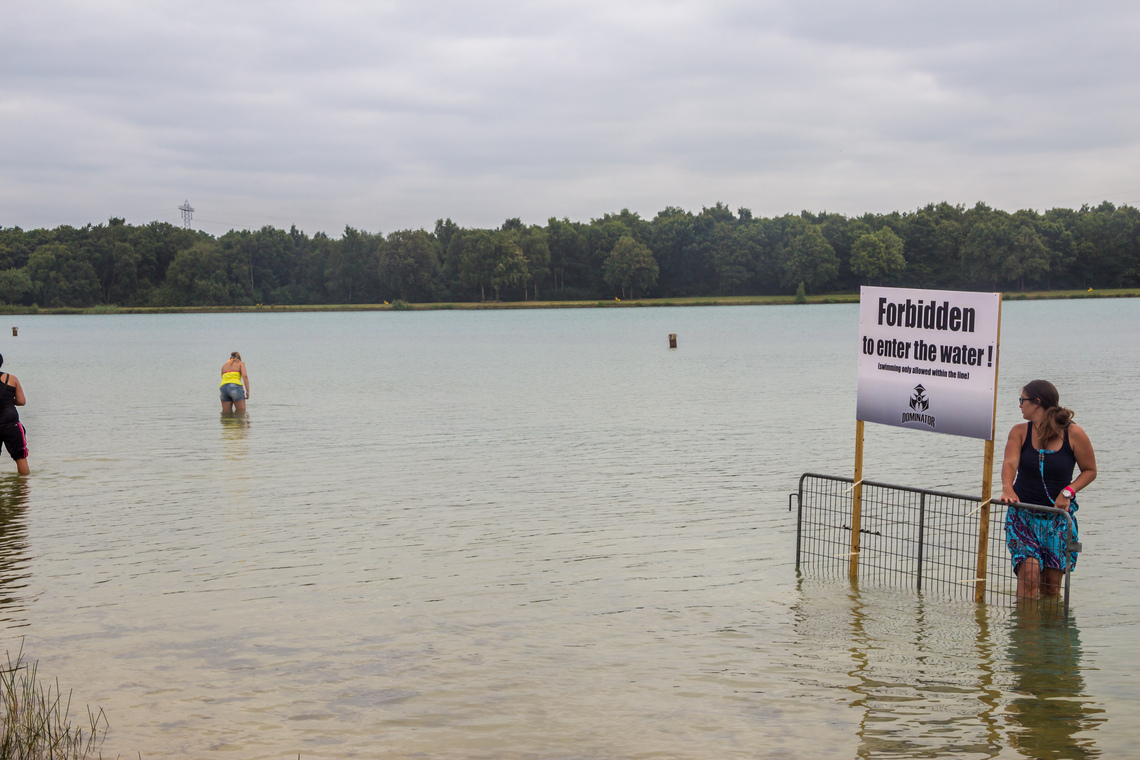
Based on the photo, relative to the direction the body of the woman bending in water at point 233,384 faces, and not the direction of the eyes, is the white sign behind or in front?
behind

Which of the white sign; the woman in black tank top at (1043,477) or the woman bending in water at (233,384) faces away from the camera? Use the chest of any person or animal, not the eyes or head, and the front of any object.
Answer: the woman bending in water

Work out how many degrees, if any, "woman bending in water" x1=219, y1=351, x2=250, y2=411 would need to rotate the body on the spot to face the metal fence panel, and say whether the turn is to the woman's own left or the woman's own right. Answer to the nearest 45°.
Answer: approximately 180°

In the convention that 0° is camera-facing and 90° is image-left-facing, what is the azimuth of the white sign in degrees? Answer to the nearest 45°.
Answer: approximately 45°

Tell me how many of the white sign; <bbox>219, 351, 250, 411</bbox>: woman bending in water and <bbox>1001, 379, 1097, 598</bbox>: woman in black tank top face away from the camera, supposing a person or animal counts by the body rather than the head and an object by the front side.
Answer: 1

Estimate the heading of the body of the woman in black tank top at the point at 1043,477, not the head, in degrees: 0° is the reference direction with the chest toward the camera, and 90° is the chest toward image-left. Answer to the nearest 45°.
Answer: approximately 0°

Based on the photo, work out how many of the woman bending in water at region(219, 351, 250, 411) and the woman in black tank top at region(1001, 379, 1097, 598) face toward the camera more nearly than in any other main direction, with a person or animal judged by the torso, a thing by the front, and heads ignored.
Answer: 1

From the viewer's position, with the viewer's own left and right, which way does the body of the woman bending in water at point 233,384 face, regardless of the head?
facing away from the viewer

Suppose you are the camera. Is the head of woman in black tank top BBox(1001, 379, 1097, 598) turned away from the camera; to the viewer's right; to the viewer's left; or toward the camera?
to the viewer's left

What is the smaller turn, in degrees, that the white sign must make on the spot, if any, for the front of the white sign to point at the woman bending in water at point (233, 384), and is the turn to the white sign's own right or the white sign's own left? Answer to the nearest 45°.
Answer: approximately 90° to the white sign's own right
